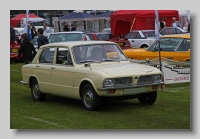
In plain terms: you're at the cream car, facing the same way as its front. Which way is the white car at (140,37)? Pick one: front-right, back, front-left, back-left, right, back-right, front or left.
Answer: back-left

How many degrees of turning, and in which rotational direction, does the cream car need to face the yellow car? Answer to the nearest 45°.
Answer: approximately 90° to its left

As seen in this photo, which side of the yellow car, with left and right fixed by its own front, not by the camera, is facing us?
left

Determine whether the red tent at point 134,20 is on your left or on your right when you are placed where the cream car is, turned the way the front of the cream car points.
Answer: on your left

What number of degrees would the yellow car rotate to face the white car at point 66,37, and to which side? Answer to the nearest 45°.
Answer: approximately 45° to its right

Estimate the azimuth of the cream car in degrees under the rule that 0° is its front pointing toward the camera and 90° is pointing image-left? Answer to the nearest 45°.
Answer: approximately 315°

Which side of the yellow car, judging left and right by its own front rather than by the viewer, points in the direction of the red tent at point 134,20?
right

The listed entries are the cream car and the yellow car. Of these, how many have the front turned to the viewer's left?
1

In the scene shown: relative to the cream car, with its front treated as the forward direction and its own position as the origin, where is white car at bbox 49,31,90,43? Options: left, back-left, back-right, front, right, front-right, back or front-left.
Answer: back-left

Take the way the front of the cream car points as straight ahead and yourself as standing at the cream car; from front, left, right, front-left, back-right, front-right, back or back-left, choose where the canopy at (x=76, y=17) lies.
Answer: back-left
